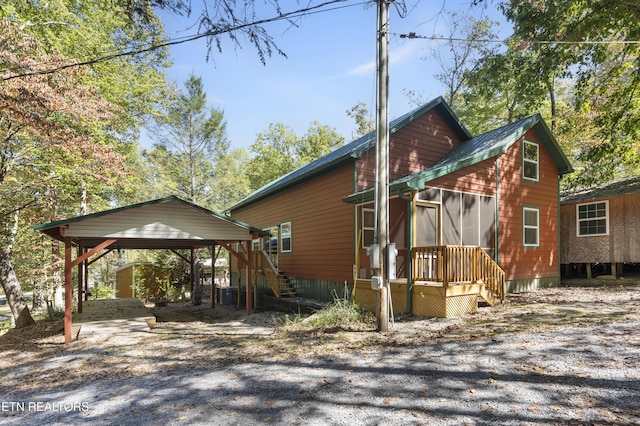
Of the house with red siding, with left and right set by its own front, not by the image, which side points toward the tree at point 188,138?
back

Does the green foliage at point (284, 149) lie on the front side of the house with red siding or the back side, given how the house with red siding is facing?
on the back side

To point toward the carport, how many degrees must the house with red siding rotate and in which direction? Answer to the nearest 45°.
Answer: approximately 90° to its right

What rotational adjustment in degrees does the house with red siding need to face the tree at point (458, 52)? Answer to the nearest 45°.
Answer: approximately 135° to its left

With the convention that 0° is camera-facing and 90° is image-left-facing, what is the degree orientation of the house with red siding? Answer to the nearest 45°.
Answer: approximately 315°

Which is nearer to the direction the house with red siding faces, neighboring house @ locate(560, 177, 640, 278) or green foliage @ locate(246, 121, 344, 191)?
the neighboring house

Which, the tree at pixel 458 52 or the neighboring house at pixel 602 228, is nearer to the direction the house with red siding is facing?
the neighboring house

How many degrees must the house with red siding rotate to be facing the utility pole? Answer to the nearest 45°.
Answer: approximately 45° to its right

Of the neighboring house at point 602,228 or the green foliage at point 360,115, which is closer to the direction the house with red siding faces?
the neighboring house
